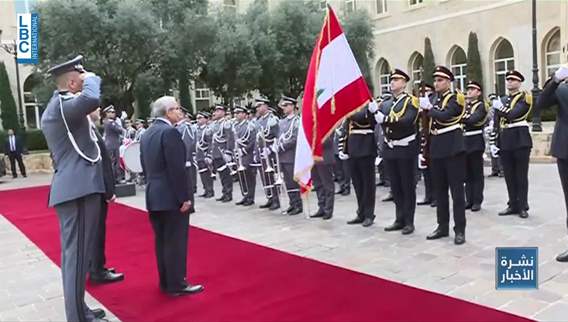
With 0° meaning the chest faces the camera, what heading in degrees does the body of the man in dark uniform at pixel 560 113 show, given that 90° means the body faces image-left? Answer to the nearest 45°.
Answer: approximately 45°

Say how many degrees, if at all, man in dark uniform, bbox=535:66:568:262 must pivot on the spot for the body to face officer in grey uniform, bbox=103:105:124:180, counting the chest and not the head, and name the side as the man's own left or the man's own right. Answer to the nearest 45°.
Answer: approximately 90° to the man's own right

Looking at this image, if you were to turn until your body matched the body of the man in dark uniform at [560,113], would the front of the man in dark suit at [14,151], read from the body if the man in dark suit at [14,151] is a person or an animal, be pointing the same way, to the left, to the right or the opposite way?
to the left

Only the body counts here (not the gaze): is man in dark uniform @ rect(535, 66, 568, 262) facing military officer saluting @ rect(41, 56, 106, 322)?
yes

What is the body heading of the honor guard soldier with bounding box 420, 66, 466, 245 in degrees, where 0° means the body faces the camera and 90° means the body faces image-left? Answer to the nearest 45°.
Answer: approximately 45°

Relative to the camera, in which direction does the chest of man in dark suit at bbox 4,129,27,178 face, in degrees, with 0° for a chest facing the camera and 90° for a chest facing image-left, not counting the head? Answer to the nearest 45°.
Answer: approximately 0°

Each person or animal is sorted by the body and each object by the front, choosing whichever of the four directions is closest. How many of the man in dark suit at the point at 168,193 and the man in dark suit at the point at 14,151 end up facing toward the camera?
1
